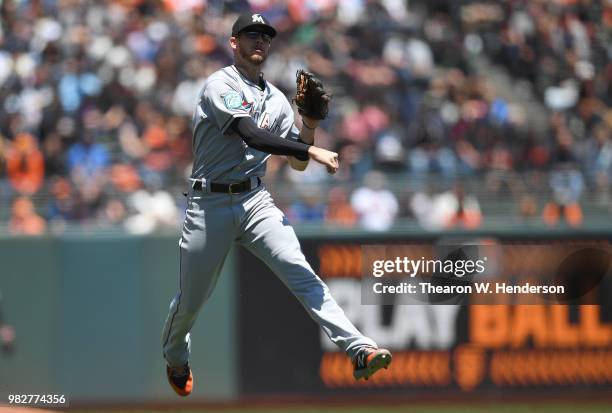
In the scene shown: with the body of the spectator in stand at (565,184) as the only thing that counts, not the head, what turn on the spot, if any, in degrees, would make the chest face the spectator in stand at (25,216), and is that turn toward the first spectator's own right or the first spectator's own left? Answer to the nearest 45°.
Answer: approximately 45° to the first spectator's own right

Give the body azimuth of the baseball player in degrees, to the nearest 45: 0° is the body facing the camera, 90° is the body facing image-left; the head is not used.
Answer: approximately 315°

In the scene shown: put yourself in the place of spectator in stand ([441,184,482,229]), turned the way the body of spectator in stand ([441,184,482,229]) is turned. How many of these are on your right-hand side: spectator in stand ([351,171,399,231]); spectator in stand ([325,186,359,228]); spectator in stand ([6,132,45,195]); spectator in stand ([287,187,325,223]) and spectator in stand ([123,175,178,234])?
5

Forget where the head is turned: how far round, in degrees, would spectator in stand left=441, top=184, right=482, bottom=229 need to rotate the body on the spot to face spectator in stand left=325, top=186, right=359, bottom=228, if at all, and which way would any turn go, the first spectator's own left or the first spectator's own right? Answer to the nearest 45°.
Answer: approximately 90° to the first spectator's own right

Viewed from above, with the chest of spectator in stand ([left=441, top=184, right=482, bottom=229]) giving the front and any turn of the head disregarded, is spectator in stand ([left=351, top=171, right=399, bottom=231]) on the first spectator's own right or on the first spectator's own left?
on the first spectator's own right

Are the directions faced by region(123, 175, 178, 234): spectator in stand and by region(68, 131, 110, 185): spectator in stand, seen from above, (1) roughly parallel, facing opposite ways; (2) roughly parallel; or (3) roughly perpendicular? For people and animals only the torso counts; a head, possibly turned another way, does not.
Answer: roughly parallel

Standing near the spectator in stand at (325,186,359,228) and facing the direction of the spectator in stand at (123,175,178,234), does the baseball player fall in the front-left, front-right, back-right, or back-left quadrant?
front-left

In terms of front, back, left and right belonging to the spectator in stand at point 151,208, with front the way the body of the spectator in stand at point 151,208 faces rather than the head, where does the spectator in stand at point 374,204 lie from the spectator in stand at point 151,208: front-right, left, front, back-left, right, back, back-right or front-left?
left

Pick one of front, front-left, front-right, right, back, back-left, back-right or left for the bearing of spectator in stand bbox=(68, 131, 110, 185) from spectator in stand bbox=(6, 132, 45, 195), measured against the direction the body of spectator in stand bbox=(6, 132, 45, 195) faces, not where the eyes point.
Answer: left

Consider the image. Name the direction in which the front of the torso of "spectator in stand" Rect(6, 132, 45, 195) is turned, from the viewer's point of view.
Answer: toward the camera

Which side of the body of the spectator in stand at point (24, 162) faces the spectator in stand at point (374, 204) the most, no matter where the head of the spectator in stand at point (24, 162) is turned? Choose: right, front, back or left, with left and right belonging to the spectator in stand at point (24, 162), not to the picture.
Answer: left

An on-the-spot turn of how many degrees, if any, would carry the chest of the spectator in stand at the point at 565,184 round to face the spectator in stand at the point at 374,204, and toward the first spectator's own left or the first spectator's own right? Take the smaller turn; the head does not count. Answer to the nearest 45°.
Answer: approximately 45° to the first spectator's own right

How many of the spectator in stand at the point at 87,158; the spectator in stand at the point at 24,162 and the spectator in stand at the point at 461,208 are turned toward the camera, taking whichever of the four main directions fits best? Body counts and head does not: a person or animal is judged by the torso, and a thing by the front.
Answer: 3

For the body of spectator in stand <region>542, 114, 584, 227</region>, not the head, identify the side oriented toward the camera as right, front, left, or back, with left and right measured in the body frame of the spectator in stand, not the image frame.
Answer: front

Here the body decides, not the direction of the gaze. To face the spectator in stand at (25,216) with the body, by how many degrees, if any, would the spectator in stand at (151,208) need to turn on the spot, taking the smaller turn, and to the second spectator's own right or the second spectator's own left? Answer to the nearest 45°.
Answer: approximately 90° to the second spectator's own right

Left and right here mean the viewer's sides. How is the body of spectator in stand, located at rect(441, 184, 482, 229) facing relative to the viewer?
facing the viewer
